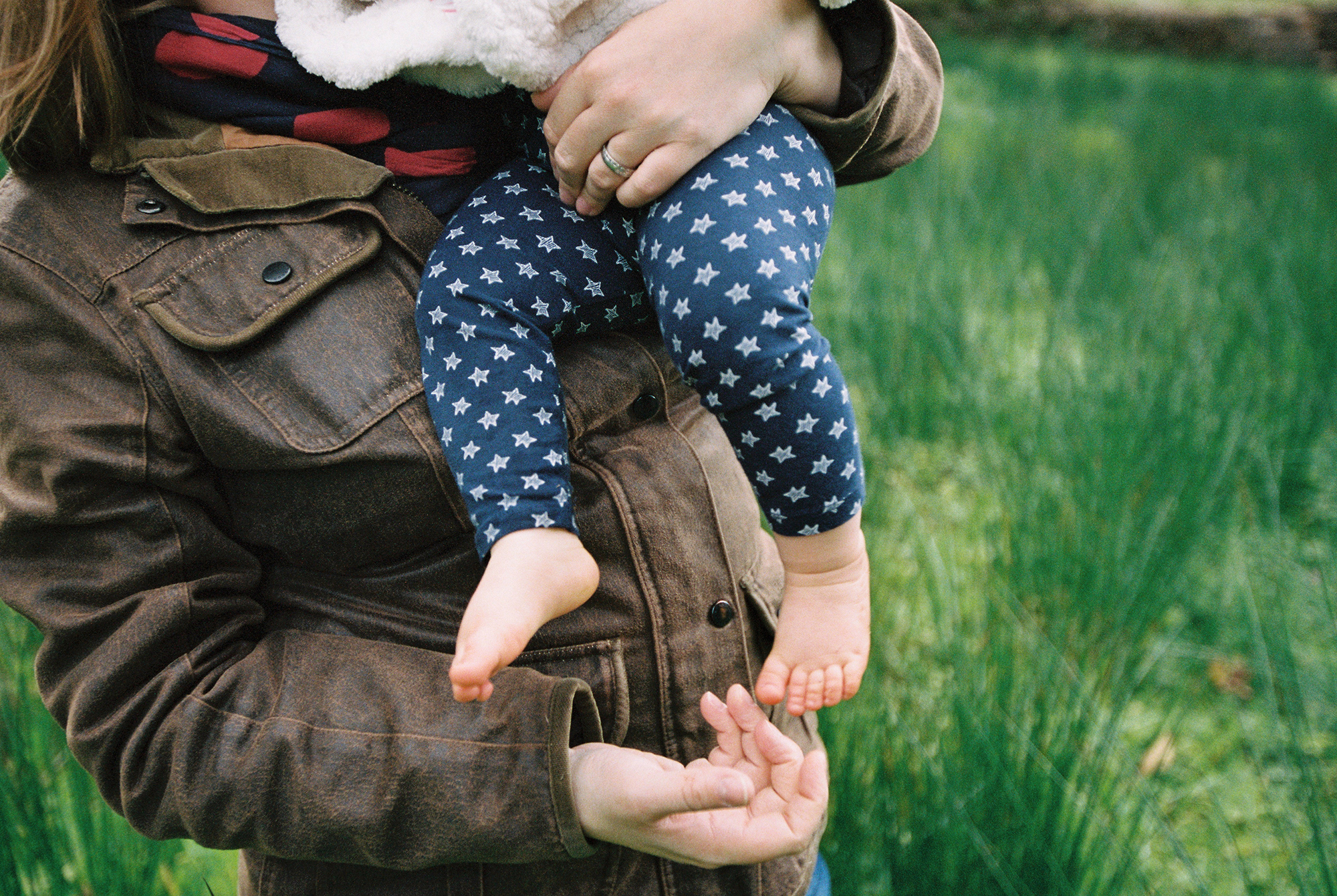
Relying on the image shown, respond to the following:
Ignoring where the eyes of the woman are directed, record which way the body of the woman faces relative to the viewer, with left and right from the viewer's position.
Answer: facing the viewer and to the right of the viewer
